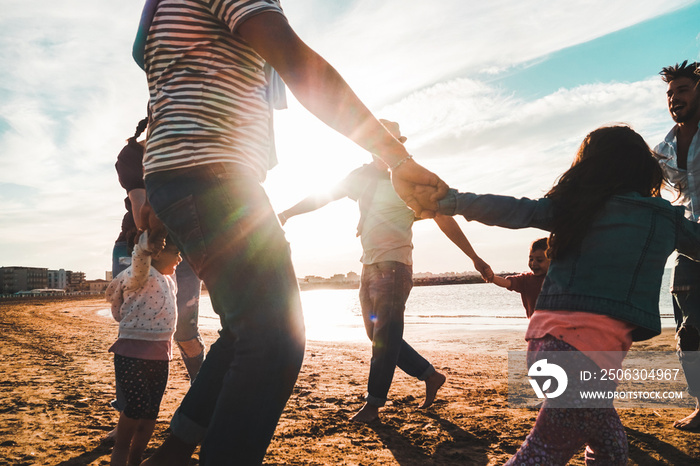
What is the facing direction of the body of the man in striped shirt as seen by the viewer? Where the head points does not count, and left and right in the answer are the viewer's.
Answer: facing away from the viewer and to the right of the viewer

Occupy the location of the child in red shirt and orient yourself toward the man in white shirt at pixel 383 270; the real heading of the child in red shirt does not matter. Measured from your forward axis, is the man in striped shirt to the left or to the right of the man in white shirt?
left

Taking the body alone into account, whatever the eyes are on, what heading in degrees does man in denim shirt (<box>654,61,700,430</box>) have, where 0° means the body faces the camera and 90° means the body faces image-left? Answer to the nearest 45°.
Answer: approximately 45°

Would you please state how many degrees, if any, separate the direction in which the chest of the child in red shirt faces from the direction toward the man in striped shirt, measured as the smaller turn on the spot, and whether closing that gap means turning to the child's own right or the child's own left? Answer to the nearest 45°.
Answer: approximately 45° to the child's own left

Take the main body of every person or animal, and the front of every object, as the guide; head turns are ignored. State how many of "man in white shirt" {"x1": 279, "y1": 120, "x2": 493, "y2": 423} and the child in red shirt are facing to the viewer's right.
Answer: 0

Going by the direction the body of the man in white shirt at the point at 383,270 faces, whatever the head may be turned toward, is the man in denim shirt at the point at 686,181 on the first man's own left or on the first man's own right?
on the first man's own left

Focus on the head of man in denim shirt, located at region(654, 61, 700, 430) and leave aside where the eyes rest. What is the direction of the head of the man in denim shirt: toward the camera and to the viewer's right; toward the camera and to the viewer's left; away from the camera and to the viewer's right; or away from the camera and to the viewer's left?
toward the camera and to the viewer's left

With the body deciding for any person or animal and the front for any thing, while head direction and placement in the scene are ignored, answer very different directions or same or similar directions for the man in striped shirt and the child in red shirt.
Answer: very different directions
